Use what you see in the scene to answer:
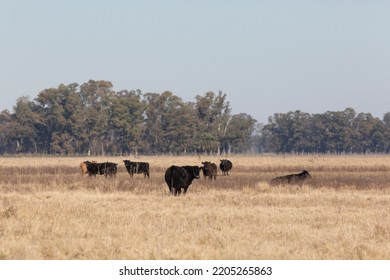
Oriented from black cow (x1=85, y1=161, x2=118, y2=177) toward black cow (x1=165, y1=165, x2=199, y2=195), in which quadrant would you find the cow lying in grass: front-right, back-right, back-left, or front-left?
front-left

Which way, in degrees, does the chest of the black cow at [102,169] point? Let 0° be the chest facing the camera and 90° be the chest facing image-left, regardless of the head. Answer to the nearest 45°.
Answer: approximately 90°

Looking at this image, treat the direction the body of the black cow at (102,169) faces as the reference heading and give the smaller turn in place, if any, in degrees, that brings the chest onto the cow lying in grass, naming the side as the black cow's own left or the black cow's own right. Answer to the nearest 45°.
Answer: approximately 135° to the black cow's own left

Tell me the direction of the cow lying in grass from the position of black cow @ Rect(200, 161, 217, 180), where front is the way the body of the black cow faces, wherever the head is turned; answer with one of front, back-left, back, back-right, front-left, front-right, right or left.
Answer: left

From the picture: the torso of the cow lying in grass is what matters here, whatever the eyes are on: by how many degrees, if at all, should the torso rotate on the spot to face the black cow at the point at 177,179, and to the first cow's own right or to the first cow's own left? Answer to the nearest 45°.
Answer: approximately 135° to the first cow's own right

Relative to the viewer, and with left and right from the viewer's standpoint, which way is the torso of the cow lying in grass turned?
facing to the right of the viewer

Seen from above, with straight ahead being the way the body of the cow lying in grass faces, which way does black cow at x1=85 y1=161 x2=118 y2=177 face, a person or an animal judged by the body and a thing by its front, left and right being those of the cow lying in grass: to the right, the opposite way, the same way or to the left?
the opposite way

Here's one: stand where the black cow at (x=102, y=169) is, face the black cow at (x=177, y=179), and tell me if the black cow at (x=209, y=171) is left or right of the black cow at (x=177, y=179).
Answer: left

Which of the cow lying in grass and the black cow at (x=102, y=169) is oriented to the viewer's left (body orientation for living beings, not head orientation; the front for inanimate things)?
the black cow

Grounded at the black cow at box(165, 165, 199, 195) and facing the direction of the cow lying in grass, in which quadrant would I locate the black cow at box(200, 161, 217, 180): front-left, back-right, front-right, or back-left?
front-left

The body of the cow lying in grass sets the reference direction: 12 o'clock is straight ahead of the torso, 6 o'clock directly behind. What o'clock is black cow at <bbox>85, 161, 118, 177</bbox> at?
The black cow is roughly at 7 o'clock from the cow lying in grass.

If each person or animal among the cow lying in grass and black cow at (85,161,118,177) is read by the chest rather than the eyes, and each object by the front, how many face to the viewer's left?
1

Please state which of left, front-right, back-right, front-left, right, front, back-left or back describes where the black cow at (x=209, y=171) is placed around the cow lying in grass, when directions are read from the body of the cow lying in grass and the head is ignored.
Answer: back-left
